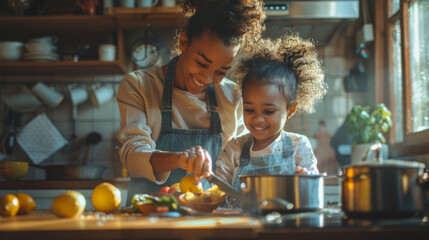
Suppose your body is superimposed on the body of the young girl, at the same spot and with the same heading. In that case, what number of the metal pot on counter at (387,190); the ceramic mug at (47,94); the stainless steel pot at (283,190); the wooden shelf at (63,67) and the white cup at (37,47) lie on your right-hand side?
3

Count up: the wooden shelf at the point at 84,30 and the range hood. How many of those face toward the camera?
2

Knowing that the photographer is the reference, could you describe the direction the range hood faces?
facing the viewer

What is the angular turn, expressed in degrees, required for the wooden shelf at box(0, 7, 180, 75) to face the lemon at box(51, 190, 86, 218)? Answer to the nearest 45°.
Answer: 0° — it already faces it

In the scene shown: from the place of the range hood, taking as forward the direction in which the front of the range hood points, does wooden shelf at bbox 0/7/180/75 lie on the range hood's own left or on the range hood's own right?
on the range hood's own right

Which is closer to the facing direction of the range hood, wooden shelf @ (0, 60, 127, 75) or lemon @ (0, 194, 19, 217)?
the lemon

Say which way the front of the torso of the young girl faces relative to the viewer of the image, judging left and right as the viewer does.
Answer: facing the viewer and to the left of the viewer

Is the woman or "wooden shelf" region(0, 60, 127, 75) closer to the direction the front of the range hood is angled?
the woman

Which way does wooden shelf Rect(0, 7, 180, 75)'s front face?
toward the camera

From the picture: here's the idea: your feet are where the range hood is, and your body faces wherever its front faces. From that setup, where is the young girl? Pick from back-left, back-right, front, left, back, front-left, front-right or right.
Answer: front

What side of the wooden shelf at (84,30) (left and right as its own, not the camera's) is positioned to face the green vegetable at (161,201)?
front

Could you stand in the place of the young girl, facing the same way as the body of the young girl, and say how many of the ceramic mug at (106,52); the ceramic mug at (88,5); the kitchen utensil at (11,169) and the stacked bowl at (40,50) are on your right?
4

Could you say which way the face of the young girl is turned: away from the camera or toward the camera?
toward the camera

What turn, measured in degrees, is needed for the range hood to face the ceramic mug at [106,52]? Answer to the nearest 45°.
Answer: approximately 90° to its right

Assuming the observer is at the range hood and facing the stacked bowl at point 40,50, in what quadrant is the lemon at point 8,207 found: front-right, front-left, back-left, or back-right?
front-left
